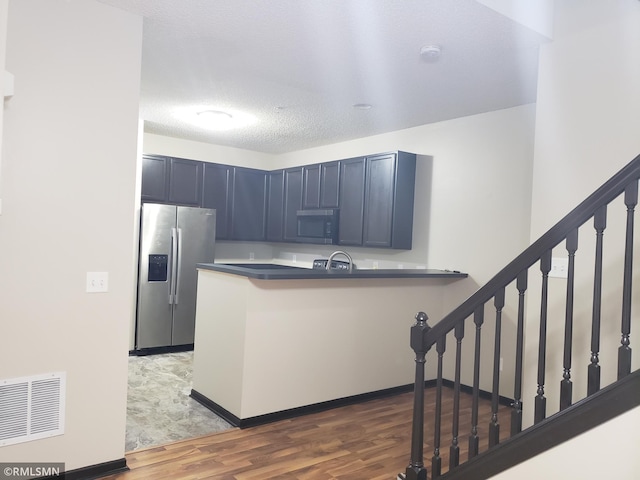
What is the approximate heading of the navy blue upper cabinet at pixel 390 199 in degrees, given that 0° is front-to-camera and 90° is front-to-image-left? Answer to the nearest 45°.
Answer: approximately 45°

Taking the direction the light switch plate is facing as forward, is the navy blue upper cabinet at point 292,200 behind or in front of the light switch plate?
behind

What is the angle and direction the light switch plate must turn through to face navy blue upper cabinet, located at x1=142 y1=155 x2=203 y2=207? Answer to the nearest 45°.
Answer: approximately 180°

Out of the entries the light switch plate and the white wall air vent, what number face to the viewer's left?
0

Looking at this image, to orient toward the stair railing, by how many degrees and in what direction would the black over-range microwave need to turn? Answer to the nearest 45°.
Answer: approximately 45° to its left

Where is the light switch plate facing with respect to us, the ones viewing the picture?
facing the viewer

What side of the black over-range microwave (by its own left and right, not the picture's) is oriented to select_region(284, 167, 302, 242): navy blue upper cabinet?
right

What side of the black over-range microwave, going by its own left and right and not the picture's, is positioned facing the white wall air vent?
front

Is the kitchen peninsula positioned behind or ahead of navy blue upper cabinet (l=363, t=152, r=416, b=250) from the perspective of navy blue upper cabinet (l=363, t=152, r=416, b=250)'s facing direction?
ahead

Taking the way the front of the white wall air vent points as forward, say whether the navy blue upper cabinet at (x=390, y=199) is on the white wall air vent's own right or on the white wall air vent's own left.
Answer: on the white wall air vent's own left

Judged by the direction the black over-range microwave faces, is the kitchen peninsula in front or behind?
in front

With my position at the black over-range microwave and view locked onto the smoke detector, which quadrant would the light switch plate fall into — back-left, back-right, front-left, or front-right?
front-right

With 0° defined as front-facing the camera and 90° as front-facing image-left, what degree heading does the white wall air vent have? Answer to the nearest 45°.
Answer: approximately 315°

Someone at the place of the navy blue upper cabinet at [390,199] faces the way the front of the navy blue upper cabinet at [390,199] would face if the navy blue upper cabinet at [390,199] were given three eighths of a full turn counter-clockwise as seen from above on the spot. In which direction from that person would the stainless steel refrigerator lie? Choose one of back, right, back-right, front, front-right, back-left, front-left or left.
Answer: back
